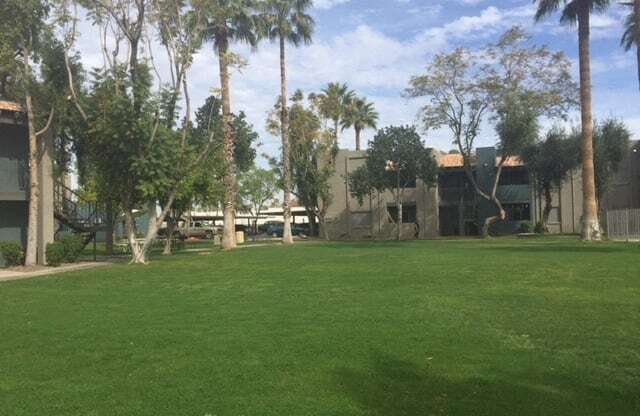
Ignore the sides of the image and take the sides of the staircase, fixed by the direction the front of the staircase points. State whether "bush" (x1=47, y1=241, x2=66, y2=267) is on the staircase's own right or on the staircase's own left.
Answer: on the staircase's own right

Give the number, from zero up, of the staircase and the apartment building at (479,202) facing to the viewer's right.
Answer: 1

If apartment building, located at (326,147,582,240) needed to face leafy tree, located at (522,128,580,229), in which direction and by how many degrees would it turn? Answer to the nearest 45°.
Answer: approximately 45° to its left

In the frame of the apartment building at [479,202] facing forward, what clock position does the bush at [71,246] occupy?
The bush is roughly at 1 o'clock from the apartment building.

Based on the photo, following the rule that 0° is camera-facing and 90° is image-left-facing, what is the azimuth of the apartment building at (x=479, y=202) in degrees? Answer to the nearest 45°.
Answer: approximately 0°

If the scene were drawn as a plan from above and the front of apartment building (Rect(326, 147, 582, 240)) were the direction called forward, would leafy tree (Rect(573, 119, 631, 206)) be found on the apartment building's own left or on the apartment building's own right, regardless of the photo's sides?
on the apartment building's own left

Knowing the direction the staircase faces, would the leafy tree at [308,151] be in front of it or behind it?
in front

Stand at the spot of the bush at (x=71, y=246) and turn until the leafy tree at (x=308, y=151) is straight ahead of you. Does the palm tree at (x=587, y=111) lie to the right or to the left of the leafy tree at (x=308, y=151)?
right

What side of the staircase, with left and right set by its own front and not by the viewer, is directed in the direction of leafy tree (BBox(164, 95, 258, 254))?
front

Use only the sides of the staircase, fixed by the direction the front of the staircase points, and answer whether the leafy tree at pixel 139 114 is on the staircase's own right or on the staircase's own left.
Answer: on the staircase's own right

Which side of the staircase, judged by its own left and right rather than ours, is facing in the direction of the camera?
right

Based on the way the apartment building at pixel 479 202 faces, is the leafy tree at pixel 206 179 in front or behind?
in front
